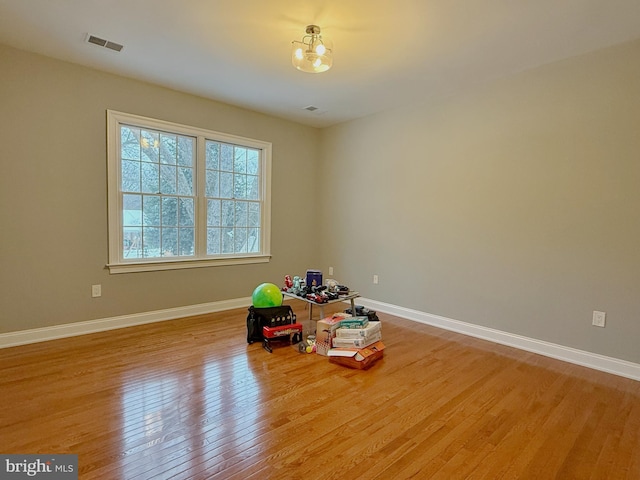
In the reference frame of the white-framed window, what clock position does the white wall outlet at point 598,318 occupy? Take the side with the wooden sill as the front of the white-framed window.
The white wall outlet is roughly at 12 o'clock from the white-framed window.

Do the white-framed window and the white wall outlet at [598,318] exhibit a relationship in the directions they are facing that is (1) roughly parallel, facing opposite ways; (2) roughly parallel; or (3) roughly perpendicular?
roughly perpendicular

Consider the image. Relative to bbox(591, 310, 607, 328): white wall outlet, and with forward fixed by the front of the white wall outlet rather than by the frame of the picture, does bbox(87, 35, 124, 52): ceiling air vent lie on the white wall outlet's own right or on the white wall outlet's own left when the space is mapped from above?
on the white wall outlet's own right

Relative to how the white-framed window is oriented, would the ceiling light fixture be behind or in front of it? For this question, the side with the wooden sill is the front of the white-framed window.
in front

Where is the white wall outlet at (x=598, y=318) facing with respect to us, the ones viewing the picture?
facing the viewer

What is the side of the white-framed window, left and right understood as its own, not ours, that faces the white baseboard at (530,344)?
front

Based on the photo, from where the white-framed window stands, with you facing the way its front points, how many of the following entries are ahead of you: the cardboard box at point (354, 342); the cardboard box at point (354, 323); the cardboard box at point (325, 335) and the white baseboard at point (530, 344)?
4

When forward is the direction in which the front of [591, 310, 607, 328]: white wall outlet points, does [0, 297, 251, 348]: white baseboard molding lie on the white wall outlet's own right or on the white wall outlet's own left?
on the white wall outlet's own right

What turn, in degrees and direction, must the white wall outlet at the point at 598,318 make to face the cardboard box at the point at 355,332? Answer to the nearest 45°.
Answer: approximately 45° to its right
